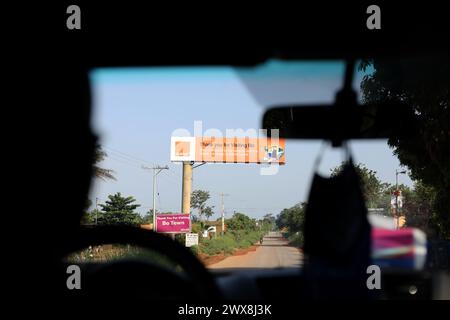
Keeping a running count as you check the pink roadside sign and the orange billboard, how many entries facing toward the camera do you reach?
2

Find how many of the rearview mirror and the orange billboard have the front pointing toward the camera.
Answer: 2
